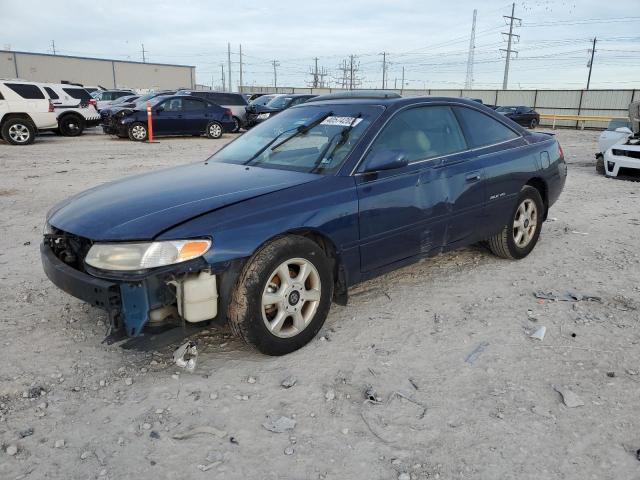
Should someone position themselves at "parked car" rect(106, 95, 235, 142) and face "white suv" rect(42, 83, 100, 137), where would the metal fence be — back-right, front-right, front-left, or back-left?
back-right

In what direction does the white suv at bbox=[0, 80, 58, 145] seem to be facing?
to the viewer's left

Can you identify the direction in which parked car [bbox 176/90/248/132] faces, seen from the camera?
facing to the left of the viewer

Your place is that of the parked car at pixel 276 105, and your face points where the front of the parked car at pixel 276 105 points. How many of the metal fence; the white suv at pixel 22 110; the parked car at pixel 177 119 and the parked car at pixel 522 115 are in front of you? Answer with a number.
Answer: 2

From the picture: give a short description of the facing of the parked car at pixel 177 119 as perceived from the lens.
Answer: facing to the left of the viewer

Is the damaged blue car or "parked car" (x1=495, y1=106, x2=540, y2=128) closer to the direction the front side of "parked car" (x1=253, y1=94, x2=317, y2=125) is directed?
the damaged blue car

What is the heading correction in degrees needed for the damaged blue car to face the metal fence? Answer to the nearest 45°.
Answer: approximately 180°

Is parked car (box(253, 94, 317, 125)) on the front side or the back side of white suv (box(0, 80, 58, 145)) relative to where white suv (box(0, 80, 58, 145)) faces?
on the back side

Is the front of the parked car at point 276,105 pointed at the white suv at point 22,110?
yes

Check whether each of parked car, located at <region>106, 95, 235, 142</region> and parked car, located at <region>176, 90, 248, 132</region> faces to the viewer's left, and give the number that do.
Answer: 2

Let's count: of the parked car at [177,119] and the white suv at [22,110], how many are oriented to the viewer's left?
2

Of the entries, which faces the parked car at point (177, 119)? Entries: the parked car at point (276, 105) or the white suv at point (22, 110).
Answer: the parked car at point (276, 105)

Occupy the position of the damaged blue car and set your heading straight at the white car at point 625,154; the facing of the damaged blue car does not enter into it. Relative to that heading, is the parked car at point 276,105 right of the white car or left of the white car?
left

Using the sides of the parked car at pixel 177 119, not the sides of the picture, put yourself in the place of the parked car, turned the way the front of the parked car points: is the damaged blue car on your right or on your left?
on your left

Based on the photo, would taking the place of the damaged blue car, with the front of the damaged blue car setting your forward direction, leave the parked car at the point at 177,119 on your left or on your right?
on your right
